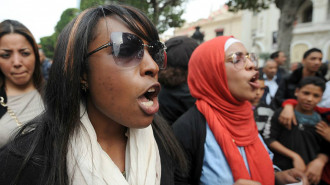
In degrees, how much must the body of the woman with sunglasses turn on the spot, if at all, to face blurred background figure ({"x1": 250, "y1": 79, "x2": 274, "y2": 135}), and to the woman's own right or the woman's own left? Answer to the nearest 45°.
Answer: approximately 90° to the woman's own left

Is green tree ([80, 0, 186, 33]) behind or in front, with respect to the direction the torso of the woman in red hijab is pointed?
behind

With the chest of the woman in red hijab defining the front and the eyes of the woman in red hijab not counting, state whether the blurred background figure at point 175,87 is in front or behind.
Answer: behind

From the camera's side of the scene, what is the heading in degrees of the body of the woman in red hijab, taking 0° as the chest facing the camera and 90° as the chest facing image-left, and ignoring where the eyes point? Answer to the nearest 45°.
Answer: approximately 315°

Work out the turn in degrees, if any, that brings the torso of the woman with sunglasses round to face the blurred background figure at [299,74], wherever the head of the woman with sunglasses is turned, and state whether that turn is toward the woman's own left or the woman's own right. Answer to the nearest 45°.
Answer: approximately 90° to the woman's own left

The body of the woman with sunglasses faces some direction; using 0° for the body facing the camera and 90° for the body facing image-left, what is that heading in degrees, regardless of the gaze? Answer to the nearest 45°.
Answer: approximately 315°

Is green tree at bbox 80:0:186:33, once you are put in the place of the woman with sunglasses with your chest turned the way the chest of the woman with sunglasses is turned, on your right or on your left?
on your left

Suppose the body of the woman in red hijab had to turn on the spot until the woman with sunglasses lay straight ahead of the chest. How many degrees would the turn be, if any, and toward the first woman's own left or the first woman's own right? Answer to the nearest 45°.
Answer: approximately 90° to the first woman's own right

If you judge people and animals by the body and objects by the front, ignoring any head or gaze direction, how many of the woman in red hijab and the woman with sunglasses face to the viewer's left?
0
